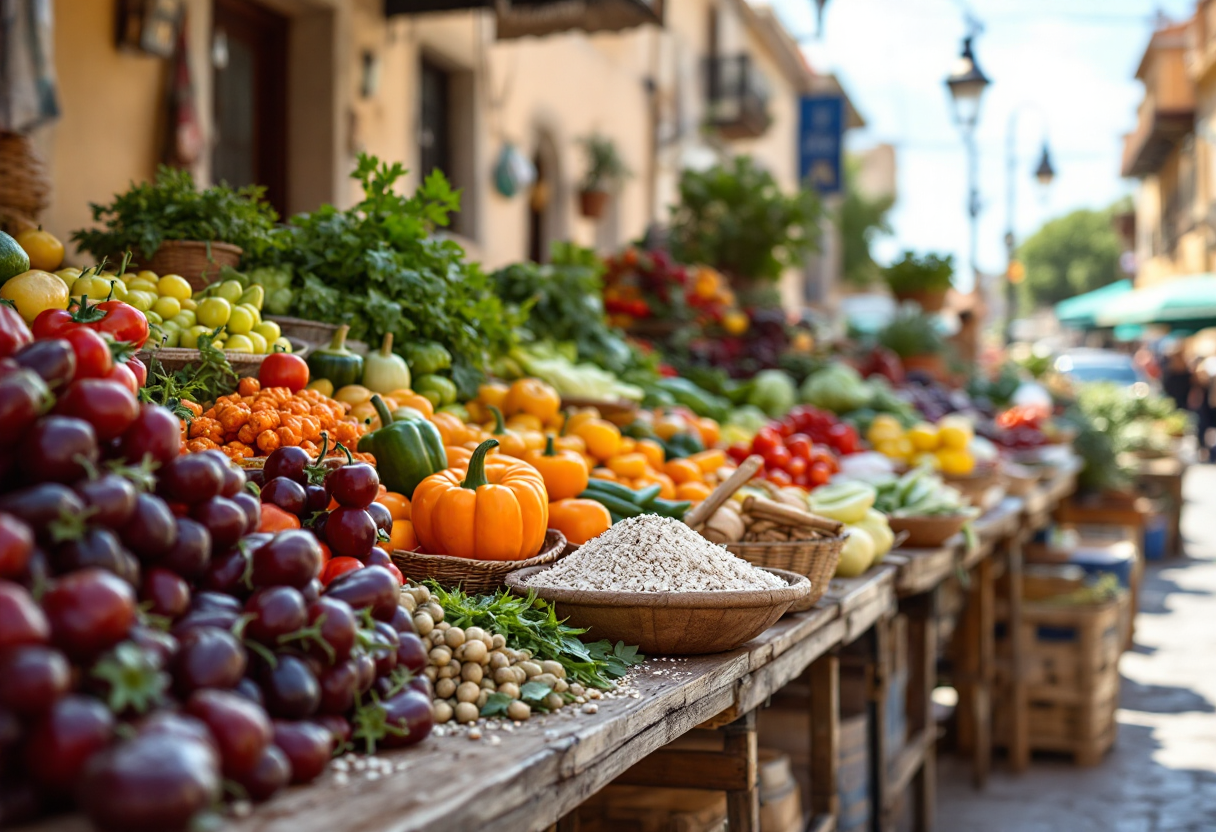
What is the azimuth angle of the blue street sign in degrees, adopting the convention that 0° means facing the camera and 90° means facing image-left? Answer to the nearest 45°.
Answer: approximately 0°

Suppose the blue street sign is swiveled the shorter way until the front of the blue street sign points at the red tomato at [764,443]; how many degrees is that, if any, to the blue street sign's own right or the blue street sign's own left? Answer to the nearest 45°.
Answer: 0° — it already faces it

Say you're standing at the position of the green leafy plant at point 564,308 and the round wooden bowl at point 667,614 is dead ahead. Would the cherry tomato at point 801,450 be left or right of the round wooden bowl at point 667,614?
left

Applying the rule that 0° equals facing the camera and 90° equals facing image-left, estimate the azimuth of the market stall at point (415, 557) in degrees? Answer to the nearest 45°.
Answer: approximately 315°

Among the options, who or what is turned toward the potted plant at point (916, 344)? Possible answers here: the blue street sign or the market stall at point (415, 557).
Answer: the blue street sign

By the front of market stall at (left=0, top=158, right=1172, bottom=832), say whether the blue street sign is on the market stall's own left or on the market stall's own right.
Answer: on the market stall's own left

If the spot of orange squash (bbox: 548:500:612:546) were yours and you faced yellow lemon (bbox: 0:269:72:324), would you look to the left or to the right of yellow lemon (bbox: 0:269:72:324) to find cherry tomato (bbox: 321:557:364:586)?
left

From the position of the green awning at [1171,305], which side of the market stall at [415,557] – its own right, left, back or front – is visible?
left
